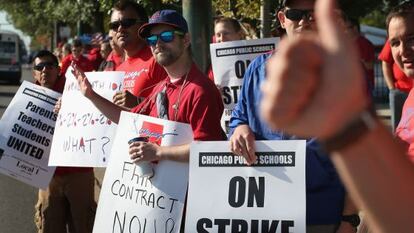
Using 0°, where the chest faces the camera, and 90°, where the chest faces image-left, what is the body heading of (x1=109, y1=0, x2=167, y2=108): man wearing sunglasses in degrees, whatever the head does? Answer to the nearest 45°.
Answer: approximately 45°

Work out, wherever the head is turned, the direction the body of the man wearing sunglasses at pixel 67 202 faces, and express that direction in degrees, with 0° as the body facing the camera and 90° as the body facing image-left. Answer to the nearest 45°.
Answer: approximately 0°

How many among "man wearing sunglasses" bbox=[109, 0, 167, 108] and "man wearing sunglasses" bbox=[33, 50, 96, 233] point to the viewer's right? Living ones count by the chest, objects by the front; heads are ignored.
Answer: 0

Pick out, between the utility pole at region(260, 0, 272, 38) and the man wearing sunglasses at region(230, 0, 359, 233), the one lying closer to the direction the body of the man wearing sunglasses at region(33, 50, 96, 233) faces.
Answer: the man wearing sunglasses

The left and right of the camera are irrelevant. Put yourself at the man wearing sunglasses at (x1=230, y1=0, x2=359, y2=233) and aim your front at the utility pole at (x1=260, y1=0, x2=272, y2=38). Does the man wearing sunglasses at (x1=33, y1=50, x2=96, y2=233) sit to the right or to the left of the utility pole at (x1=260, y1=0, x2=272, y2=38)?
left

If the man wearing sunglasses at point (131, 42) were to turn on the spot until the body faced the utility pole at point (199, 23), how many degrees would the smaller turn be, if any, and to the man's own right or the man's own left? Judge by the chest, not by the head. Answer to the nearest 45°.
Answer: approximately 180°

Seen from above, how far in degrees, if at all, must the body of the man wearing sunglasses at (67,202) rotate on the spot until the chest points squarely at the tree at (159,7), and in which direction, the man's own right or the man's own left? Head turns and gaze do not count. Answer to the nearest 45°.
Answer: approximately 180°

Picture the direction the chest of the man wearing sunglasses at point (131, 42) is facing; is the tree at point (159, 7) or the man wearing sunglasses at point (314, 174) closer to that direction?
the man wearing sunglasses

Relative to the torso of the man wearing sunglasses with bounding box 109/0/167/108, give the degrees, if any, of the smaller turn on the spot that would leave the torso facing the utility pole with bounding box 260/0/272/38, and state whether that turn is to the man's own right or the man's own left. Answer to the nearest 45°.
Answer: approximately 180°
